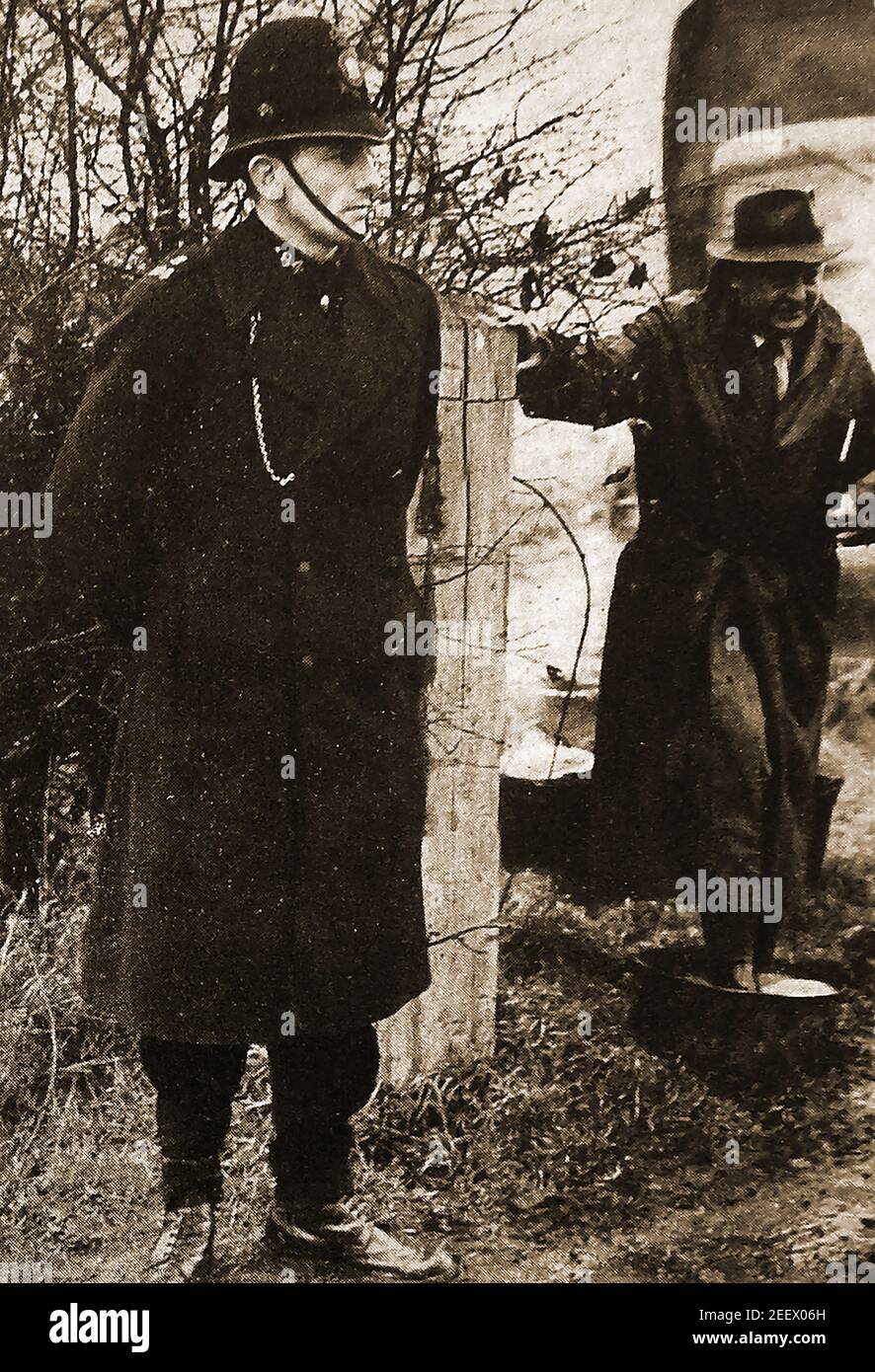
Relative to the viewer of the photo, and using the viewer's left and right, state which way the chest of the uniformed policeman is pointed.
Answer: facing the viewer and to the right of the viewer

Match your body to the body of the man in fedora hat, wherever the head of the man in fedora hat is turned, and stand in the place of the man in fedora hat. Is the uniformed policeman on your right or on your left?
on your right

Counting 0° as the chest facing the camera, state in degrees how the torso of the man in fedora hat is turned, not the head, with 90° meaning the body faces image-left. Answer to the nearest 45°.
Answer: approximately 315°

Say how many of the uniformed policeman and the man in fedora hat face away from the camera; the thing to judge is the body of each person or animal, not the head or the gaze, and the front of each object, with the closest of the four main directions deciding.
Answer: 0

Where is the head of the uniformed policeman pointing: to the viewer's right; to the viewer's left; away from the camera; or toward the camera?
to the viewer's right
